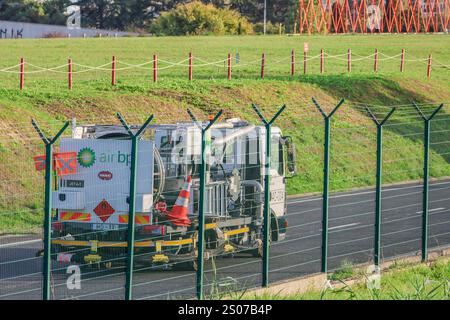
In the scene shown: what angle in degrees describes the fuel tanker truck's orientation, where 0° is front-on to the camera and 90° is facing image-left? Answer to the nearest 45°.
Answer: approximately 225°
